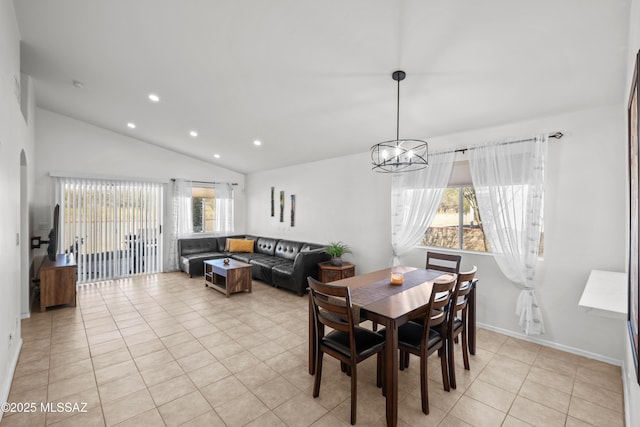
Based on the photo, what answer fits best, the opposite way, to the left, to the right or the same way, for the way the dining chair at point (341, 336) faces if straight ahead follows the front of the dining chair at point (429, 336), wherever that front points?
to the right

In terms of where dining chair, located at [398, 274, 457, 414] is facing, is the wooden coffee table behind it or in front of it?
in front

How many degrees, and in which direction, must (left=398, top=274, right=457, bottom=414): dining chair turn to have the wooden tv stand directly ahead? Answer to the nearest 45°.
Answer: approximately 45° to its left

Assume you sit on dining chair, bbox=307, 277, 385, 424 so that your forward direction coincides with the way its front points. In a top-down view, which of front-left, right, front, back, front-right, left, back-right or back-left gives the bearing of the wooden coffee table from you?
left

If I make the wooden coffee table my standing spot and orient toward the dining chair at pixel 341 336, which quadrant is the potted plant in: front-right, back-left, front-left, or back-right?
front-left

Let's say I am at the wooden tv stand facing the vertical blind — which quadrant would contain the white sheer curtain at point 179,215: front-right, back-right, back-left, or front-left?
front-right

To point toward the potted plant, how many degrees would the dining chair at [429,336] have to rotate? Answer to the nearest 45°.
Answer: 0° — it already faces it

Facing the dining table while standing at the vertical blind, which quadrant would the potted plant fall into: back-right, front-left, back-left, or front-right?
front-left

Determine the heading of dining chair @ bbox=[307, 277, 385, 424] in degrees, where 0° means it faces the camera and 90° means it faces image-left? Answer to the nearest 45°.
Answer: approximately 225°

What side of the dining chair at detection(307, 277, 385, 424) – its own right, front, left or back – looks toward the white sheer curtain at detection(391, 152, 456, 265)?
front

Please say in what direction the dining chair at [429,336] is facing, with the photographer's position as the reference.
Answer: facing away from the viewer and to the left of the viewer

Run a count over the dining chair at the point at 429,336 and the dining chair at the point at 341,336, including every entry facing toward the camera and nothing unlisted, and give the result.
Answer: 0
